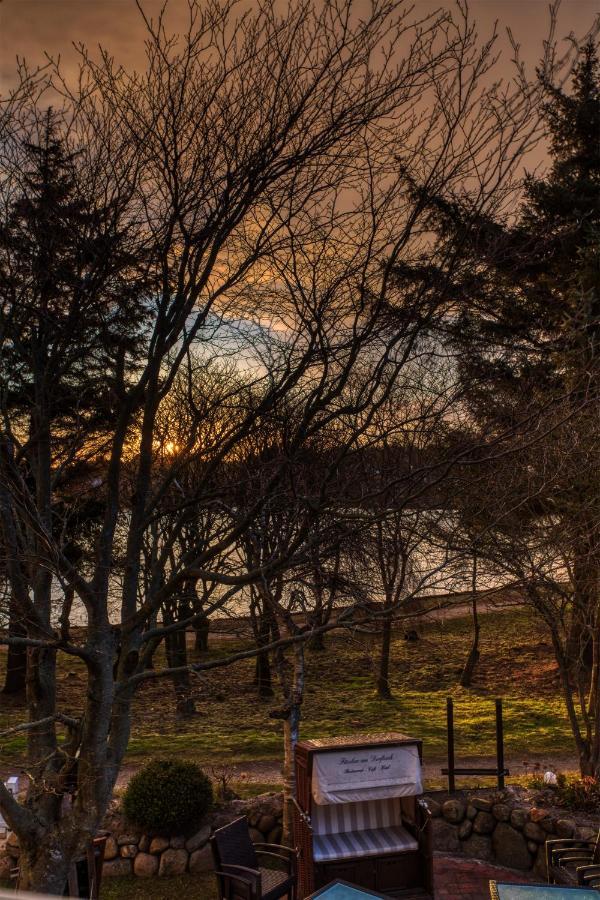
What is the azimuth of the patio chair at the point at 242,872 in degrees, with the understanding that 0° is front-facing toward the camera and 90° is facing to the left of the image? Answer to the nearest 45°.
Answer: approximately 315°

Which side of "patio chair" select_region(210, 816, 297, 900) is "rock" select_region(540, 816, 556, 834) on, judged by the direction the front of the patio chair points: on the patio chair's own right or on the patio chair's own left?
on the patio chair's own left

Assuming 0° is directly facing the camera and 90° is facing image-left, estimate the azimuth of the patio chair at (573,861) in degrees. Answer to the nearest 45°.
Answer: approximately 45°

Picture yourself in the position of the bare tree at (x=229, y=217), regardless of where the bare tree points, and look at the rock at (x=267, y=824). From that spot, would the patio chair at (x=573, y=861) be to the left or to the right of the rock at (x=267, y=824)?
right
